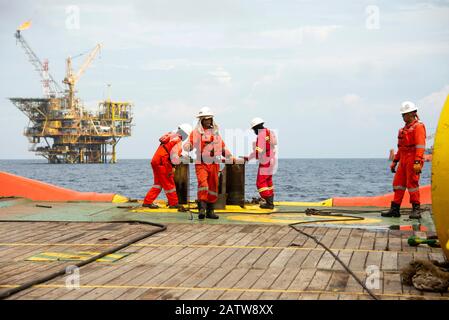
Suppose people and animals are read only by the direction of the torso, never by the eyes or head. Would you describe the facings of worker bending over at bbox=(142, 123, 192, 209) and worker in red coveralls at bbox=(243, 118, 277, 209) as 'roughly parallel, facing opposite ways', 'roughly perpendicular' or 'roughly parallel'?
roughly parallel, facing opposite ways

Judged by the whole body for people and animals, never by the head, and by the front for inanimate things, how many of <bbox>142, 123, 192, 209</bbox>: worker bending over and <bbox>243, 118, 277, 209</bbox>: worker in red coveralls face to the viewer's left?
1

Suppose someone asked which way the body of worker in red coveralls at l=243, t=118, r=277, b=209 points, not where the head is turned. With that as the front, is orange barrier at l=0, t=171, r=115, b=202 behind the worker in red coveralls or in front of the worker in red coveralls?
in front

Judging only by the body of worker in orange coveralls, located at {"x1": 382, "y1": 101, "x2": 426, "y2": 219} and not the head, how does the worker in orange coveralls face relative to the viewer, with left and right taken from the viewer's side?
facing the viewer and to the left of the viewer

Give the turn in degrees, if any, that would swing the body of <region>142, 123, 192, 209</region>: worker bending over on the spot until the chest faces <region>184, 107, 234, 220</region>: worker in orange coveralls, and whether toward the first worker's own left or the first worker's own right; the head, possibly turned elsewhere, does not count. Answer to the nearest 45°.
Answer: approximately 45° to the first worker's own right

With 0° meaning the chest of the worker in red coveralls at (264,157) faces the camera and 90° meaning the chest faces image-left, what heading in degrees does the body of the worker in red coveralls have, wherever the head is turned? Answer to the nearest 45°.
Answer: approximately 90°

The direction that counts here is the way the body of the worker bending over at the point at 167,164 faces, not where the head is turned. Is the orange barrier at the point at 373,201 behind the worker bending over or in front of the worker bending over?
in front

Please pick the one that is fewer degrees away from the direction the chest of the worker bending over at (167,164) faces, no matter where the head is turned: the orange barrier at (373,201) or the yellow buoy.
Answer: the orange barrier

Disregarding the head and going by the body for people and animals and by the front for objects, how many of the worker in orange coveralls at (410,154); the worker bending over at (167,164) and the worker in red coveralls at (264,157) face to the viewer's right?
1

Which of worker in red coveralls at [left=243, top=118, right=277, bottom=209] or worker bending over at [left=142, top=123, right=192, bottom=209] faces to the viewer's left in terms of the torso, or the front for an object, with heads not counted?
the worker in red coveralls

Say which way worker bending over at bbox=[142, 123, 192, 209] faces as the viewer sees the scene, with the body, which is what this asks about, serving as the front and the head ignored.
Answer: to the viewer's right

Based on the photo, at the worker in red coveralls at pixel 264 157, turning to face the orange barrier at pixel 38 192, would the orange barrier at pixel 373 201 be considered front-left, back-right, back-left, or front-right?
back-right

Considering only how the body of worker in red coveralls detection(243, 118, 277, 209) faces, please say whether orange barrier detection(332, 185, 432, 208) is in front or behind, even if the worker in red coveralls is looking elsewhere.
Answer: behind

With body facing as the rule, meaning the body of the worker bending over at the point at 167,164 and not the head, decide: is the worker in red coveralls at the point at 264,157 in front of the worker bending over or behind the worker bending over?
in front
